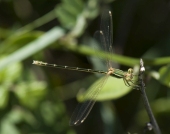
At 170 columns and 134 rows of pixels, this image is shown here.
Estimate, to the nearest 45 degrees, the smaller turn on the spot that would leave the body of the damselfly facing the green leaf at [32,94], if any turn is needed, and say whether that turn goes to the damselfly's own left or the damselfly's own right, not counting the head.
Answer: approximately 135° to the damselfly's own left

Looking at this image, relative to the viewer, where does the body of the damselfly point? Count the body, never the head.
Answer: to the viewer's right

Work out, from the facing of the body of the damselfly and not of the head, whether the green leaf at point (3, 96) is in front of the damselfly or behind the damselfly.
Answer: behind

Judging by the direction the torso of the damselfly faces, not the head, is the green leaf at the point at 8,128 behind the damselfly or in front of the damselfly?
behind

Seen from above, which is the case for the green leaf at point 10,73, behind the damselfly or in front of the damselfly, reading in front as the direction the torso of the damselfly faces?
behind
